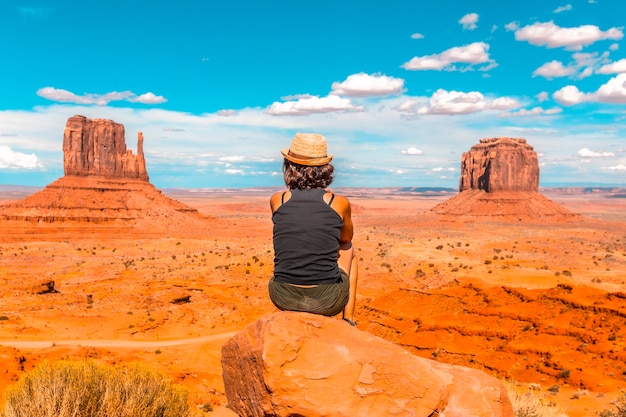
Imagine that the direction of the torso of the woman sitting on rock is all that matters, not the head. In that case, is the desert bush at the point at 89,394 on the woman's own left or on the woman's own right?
on the woman's own left

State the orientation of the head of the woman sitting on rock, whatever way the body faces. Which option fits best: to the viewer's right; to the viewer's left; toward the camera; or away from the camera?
away from the camera

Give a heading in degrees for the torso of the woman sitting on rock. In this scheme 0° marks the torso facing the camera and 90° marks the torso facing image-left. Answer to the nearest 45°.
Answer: approximately 180°
